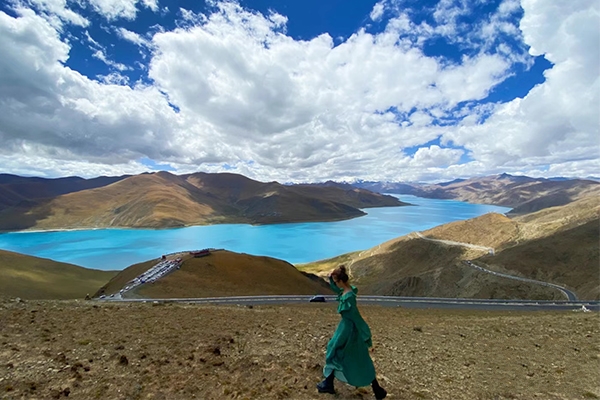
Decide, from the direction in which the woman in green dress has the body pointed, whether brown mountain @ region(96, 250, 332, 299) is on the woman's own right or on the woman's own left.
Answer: on the woman's own right

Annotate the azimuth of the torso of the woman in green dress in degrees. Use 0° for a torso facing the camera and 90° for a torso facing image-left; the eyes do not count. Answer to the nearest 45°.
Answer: approximately 90°
